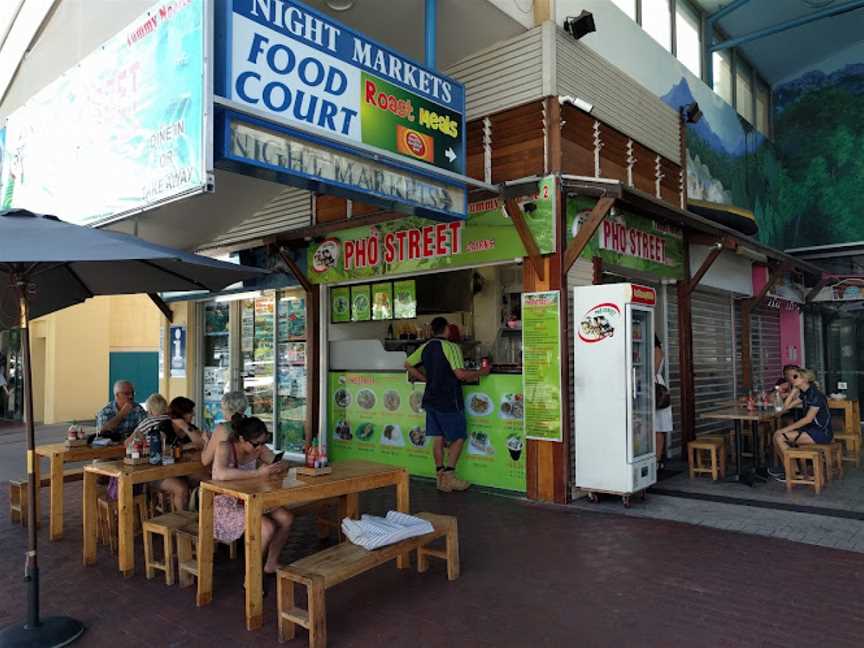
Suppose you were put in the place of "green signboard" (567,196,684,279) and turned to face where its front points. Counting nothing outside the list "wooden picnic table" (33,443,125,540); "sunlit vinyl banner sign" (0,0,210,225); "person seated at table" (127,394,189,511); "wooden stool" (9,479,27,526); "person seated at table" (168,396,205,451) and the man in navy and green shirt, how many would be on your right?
6

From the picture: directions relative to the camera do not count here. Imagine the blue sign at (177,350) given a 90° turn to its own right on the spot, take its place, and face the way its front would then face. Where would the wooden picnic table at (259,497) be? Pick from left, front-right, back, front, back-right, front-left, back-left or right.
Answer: left

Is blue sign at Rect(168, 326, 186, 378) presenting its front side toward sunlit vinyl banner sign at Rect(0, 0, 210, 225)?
yes

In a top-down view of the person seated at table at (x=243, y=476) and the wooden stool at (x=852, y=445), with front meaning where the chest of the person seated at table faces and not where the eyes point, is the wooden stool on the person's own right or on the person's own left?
on the person's own left

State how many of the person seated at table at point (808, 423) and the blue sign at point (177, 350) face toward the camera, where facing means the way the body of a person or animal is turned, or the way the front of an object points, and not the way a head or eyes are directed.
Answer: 1

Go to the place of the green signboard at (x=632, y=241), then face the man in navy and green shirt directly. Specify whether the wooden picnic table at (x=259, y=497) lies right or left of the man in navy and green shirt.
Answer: left

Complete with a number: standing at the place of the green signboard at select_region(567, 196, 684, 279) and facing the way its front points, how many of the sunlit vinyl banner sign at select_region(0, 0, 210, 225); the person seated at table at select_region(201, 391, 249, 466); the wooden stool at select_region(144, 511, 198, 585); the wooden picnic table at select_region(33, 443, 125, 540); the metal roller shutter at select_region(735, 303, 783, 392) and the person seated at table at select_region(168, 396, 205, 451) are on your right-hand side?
5

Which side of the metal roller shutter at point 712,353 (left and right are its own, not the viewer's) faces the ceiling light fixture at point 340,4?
right

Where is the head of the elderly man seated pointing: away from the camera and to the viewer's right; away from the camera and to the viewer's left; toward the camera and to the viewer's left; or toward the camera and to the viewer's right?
toward the camera and to the viewer's right
